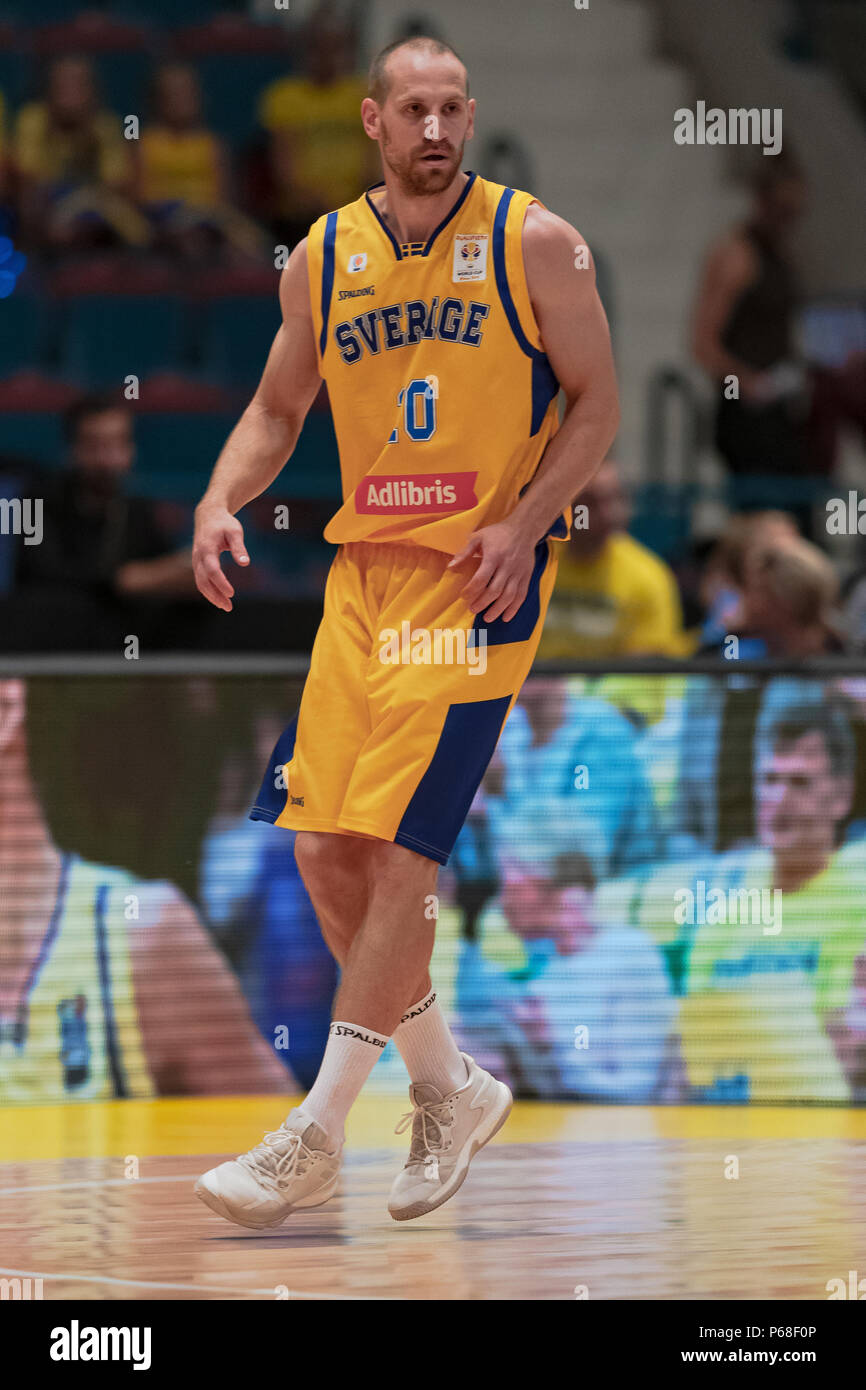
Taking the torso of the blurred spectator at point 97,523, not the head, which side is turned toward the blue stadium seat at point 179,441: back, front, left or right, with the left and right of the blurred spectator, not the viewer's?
back

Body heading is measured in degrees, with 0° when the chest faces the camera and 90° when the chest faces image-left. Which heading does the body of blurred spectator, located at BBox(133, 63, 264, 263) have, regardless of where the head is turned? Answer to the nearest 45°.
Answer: approximately 0°

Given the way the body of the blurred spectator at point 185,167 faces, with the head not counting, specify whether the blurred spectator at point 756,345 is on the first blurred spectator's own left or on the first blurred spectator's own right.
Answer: on the first blurred spectator's own left

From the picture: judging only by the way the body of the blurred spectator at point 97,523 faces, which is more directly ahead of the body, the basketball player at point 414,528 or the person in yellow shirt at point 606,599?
the basketball player

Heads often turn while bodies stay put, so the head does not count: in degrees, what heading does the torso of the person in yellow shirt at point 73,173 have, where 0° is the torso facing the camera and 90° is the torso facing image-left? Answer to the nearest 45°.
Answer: approximately 0°

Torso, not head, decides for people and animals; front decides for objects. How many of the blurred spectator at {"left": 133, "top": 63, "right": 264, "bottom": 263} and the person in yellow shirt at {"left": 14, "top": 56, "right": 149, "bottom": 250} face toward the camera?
2
